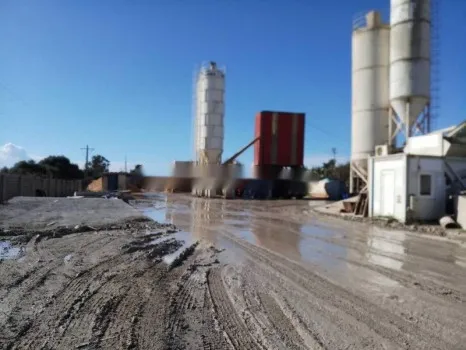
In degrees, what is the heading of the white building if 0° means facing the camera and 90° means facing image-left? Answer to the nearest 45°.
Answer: approximately 45°

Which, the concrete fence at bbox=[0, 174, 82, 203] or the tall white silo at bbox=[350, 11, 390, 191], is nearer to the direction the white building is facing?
the concrete fence

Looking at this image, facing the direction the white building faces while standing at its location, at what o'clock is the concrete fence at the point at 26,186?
The concrete fence is roughly at 2 o'clock from the white building.

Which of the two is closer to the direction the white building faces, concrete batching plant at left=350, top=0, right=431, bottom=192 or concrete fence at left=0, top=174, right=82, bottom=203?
the concrete fence

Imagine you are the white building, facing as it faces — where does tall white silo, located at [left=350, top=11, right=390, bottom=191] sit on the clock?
The tall white silo is roughly at 4 o'clock from the white building.

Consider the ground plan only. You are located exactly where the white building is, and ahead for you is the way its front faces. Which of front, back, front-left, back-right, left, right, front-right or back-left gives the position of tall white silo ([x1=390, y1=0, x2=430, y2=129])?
back-right

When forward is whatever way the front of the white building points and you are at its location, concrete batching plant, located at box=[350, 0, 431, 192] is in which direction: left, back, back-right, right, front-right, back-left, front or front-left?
back-right
